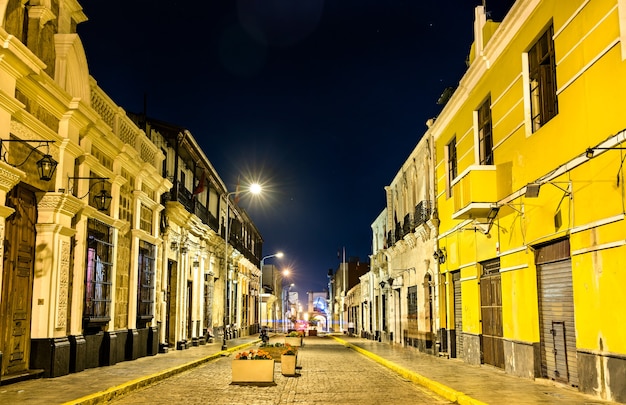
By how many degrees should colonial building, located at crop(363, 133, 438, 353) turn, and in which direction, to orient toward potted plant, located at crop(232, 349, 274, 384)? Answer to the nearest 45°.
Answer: approximately 90° to its left

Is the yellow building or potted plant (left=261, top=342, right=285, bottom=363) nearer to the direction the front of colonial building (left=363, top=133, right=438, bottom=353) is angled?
the potted plant

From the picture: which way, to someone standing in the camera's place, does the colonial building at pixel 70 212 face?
facing the viewer and to the right of the viewer

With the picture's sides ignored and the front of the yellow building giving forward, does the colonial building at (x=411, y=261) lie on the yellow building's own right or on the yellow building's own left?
on the yellow building's own right

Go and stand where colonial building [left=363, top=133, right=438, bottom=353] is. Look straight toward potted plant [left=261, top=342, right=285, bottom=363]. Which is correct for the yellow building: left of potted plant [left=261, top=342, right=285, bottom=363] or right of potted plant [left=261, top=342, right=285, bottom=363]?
left

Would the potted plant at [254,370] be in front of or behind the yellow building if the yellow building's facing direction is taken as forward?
in front

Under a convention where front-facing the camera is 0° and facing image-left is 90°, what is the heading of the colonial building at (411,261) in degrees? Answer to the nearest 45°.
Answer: approximately 90°

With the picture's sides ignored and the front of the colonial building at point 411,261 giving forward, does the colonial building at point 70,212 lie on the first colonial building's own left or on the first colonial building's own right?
on the first colonial building's own left

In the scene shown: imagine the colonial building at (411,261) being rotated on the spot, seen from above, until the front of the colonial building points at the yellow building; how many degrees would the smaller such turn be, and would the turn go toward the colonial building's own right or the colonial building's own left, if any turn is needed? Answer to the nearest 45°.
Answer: approximately 90° to the colonial building's own left

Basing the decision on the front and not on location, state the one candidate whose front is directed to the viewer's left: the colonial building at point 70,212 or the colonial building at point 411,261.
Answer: the colonial building at point 411,261

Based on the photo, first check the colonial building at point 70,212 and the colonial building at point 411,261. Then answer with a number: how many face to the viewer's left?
1

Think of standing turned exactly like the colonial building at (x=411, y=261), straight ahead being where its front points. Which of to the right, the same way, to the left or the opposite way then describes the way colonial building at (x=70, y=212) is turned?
the opposite way
